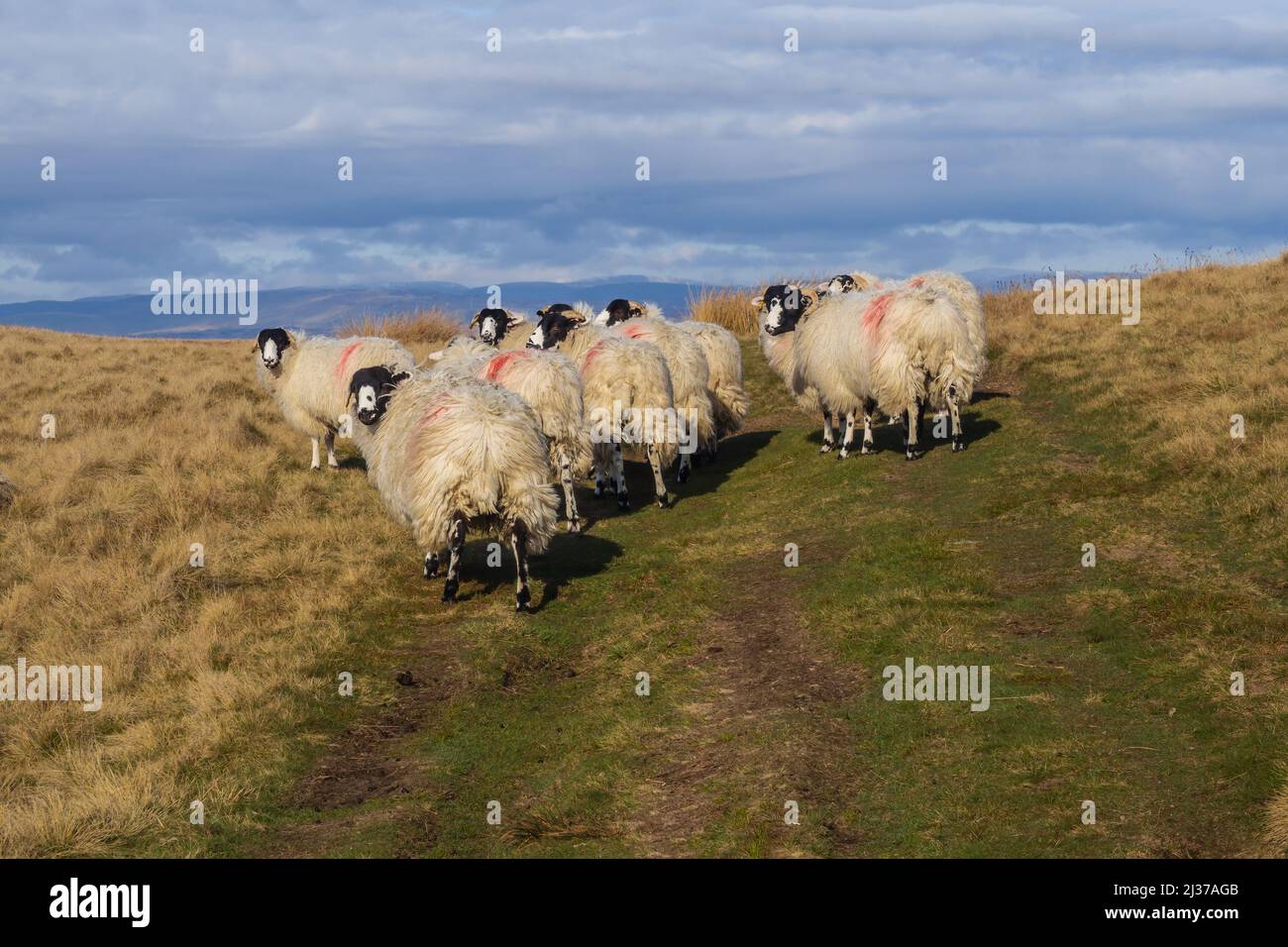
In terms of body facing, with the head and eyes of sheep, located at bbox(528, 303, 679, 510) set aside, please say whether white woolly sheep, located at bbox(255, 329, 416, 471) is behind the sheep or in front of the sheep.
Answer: in front

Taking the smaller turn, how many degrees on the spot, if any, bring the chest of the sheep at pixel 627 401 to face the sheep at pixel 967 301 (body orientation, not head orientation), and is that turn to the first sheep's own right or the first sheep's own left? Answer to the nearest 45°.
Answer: approximately 90° to the first sheep's own right

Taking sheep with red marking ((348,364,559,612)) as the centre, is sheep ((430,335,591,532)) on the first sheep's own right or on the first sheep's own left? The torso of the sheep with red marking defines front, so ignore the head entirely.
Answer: on the first sheep's own right

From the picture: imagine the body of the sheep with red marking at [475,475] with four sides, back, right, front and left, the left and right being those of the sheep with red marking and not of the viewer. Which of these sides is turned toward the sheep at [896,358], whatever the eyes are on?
right

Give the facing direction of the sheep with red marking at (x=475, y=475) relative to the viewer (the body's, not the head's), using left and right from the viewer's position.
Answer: facing away from the viewer and to the left of the viewer

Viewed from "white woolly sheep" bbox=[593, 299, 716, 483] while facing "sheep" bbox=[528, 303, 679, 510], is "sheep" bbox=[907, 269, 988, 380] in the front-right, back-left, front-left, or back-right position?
back-left

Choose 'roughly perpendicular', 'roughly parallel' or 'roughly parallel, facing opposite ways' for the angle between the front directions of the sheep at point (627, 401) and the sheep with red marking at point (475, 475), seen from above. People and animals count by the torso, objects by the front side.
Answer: roughly parallel

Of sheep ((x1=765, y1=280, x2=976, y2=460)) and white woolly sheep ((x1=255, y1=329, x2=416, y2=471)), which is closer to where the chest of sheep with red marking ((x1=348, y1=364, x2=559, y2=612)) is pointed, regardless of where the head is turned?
the white woolly sheep

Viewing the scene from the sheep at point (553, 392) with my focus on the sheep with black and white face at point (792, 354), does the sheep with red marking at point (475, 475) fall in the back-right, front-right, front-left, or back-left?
back-right

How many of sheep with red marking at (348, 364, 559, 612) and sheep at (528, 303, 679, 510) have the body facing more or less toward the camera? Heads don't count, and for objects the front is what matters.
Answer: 0
